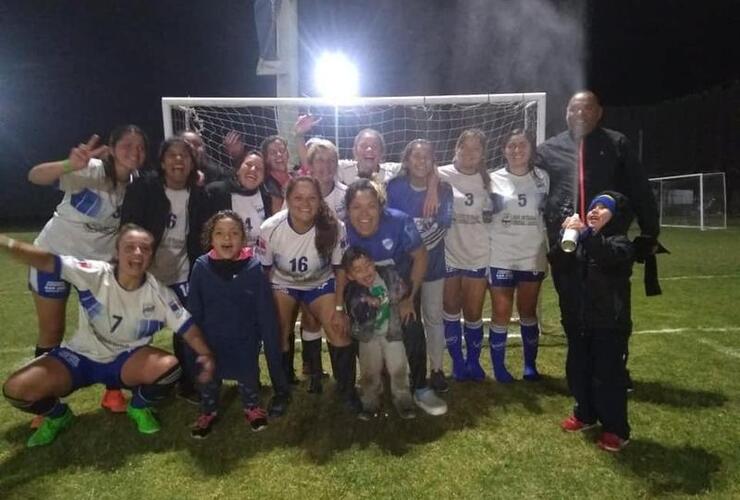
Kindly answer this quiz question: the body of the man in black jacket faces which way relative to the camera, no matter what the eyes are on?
toward the camera

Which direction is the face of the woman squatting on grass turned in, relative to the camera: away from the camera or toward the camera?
toward the camera

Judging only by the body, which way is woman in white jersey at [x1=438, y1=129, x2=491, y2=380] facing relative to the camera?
toward the camera

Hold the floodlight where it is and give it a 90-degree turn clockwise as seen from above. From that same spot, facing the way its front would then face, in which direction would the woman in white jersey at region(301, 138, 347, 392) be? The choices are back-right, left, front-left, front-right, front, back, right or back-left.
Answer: left

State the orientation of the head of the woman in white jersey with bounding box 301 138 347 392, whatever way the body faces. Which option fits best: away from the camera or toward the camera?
toward the camera

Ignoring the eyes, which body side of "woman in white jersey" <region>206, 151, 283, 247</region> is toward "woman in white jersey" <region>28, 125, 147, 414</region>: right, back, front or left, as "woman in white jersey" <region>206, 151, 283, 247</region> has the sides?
right

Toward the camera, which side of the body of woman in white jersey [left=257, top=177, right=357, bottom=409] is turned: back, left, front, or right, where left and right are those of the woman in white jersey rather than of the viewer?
front

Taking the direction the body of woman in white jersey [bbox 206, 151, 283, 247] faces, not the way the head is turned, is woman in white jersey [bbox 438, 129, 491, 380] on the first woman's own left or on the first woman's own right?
on the first woman's own left

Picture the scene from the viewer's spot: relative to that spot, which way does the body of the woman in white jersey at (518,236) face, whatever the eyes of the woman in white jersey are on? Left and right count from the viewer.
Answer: facing the viewer
